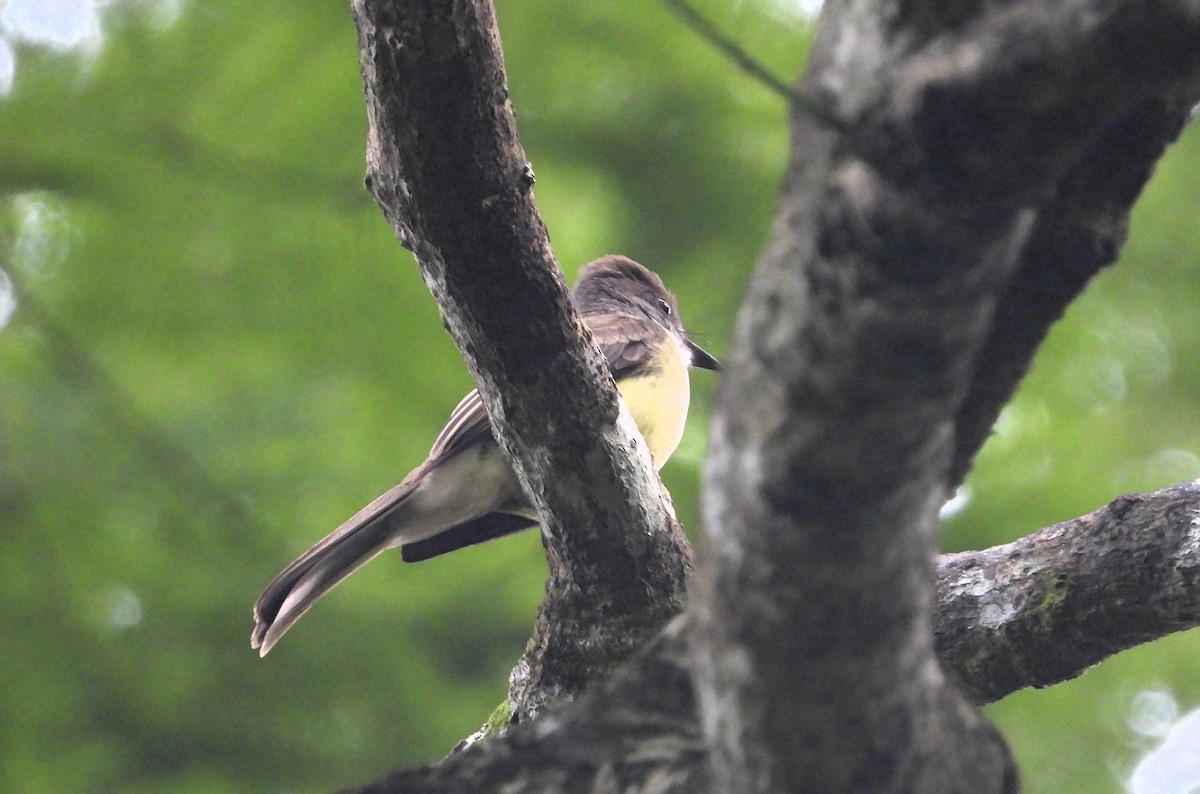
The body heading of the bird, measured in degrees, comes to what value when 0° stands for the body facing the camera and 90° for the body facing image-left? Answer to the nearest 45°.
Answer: approximately 270°
